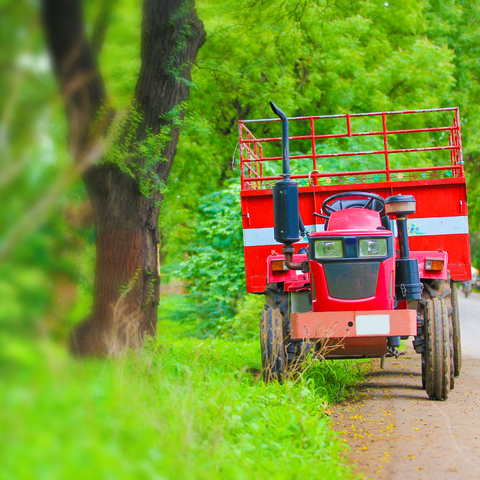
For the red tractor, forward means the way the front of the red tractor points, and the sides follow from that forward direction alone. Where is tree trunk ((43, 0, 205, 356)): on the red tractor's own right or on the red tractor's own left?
on the red tractor's own right

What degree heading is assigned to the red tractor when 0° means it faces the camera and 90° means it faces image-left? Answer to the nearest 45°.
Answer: approximately 0°
